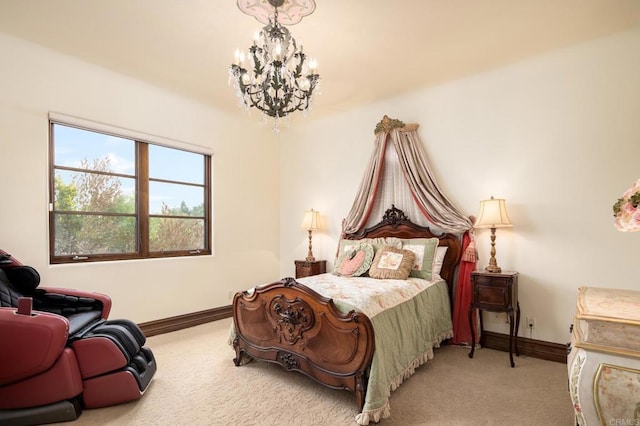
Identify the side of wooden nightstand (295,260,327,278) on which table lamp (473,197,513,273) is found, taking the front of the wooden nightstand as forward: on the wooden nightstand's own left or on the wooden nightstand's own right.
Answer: on the wooden nightstand's own left

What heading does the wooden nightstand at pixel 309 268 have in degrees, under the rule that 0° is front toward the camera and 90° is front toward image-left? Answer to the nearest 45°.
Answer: approximately 45°

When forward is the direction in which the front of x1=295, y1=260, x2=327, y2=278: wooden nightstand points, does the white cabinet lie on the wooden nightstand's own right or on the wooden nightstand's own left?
on the wooden nightstand's own left

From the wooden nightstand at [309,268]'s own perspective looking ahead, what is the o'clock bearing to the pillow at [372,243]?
The pillow is roughly at 9 o'clock from the wooden nightstand.

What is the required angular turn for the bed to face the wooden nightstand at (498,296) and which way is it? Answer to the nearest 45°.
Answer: approximately 180°

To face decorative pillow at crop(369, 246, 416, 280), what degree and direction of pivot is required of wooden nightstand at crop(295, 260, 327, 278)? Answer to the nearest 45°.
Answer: approximately 90° to its left

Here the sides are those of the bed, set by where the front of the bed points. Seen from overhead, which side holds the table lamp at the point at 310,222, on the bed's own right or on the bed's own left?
on the bed's own right

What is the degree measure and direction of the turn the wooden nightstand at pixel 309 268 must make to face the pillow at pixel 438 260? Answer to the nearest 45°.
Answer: approximately 90° to its left

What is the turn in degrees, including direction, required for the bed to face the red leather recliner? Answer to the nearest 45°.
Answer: approximately 45° to its right

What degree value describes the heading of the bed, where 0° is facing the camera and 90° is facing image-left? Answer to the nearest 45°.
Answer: approximately 45°
